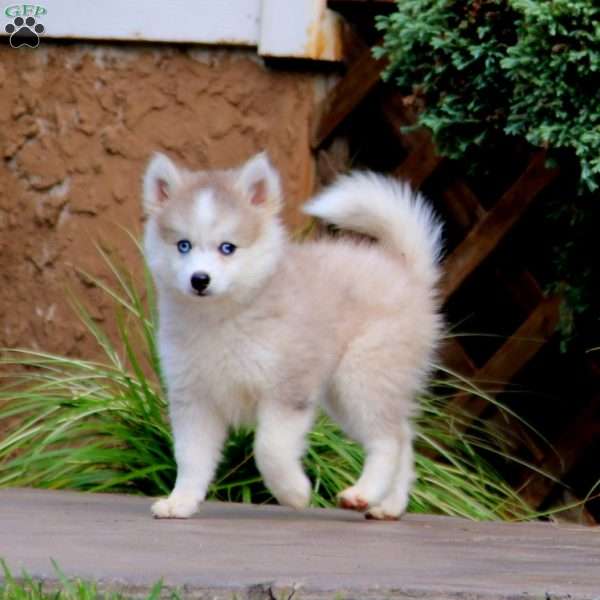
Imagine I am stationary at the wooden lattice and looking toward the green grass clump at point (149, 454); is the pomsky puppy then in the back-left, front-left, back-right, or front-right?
front-left

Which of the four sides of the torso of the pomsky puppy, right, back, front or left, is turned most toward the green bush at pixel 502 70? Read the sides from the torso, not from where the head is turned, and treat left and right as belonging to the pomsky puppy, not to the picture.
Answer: back

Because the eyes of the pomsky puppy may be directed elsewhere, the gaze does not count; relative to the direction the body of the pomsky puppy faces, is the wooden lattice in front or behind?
behind

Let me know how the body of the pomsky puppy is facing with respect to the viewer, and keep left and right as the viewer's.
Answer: facing the viewer and to the left of the viewer
